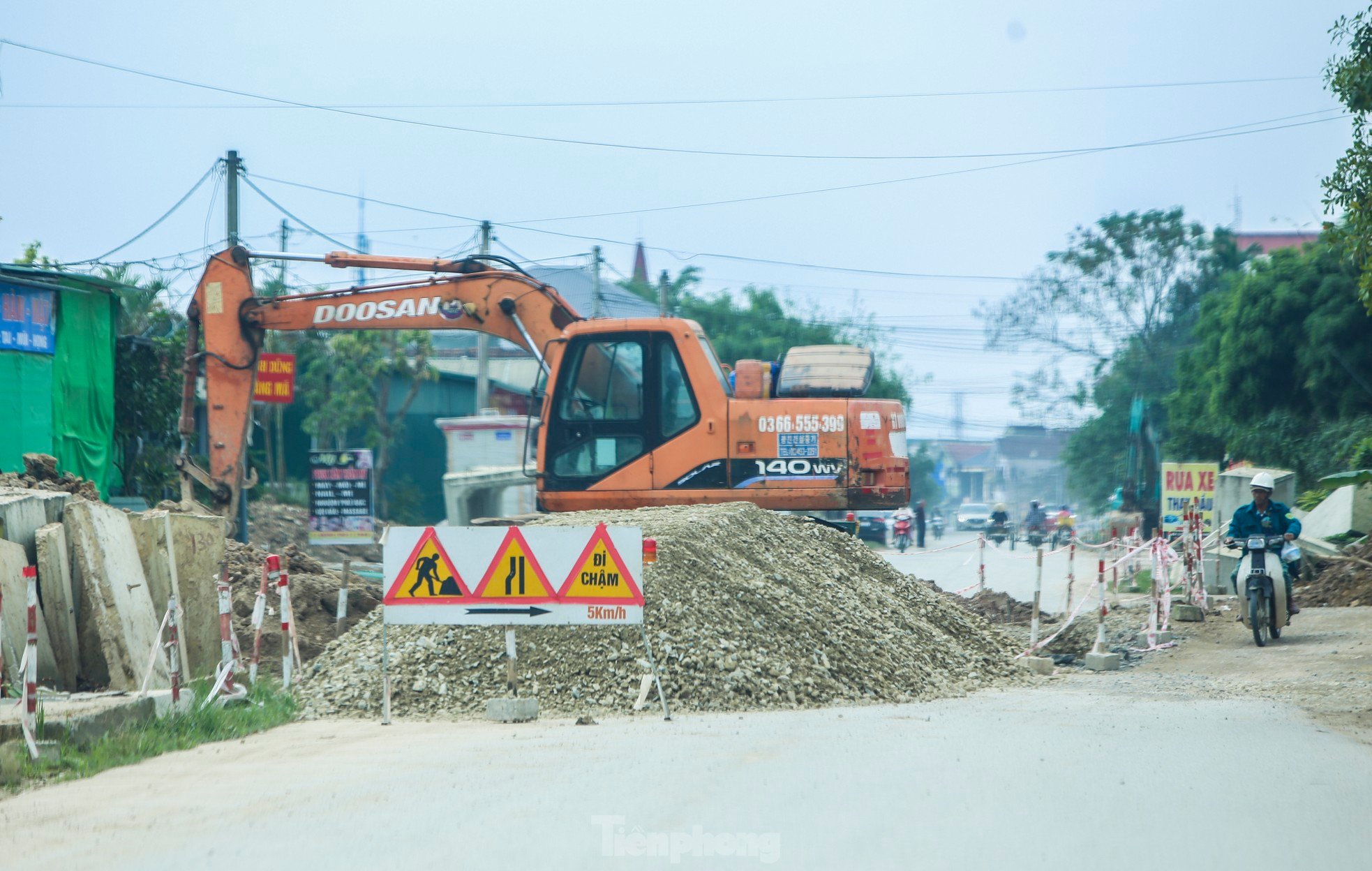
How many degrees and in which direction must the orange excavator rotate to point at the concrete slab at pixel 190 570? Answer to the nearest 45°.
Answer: approximately 45° to its left

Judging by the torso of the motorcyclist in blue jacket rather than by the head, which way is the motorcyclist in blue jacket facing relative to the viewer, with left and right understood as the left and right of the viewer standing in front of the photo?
facing the viewer

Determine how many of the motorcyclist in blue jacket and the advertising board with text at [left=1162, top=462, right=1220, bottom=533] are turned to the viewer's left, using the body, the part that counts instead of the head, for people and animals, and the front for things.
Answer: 0

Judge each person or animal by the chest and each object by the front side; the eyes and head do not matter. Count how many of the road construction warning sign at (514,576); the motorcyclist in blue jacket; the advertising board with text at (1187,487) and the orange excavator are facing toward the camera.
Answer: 3

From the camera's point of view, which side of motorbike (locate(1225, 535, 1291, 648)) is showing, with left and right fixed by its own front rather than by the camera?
front

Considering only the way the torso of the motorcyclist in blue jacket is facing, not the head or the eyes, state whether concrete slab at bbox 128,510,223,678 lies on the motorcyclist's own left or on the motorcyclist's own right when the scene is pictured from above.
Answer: on the motorcyclist's own right

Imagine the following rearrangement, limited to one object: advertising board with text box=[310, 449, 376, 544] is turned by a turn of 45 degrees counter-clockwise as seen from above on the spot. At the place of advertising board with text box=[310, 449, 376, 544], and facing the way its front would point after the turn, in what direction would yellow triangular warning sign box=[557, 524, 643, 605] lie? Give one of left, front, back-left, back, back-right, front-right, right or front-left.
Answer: front-right

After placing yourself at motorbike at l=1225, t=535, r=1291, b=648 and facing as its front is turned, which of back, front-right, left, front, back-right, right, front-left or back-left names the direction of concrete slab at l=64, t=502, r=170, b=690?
front-right

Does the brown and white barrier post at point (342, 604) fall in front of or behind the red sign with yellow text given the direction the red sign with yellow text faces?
in front

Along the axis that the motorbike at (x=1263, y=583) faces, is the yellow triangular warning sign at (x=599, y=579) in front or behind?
in front

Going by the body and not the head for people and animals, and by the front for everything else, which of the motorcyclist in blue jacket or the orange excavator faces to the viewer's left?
the orange excavator

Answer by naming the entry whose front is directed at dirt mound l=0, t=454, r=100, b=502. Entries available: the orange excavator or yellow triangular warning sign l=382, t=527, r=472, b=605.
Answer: the orange excavator

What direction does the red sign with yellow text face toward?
toward the camera
